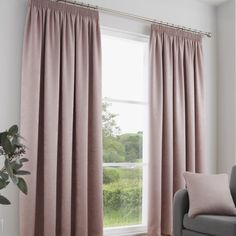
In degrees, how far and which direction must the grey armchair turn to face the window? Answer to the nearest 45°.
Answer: approximately 90° to its right

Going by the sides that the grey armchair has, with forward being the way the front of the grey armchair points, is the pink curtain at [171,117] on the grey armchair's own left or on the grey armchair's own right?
on the grey armchair's own right

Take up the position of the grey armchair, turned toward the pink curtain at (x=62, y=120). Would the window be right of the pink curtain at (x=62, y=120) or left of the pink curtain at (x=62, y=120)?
right

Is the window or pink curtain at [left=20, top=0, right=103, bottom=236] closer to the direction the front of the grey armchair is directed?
the pink curtain

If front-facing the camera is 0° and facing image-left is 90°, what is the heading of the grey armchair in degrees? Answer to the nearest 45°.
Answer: approximately 45°
